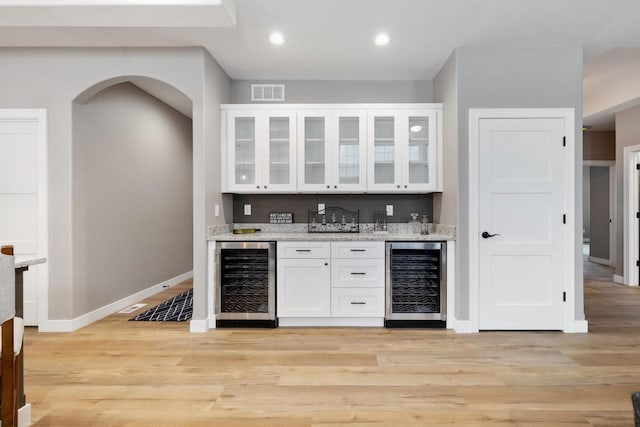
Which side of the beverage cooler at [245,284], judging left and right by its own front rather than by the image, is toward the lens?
front

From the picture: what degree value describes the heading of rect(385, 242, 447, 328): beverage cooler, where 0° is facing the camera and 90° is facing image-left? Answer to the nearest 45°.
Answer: approximately 0°

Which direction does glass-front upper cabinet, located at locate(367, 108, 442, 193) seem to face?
toward the camera

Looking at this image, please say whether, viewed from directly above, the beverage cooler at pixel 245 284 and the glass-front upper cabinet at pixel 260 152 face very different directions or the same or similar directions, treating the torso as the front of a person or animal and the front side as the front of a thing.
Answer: same or similar directions

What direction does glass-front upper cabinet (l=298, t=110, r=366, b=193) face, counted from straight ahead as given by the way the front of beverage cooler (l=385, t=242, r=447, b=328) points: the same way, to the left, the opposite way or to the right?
the same way

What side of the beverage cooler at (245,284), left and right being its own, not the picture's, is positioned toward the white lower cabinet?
left

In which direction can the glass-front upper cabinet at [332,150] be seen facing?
toward the camera

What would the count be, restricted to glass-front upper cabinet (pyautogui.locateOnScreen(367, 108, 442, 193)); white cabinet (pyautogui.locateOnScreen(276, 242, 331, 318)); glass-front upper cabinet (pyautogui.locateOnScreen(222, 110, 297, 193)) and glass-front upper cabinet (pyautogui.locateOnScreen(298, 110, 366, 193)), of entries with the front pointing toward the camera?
4

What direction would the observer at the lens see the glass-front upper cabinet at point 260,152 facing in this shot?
facing the viewer

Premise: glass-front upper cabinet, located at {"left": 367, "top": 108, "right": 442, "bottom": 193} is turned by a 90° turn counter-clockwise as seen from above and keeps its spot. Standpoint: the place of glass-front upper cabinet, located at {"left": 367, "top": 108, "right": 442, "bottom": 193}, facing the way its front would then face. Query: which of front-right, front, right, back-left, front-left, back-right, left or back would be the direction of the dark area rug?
back
